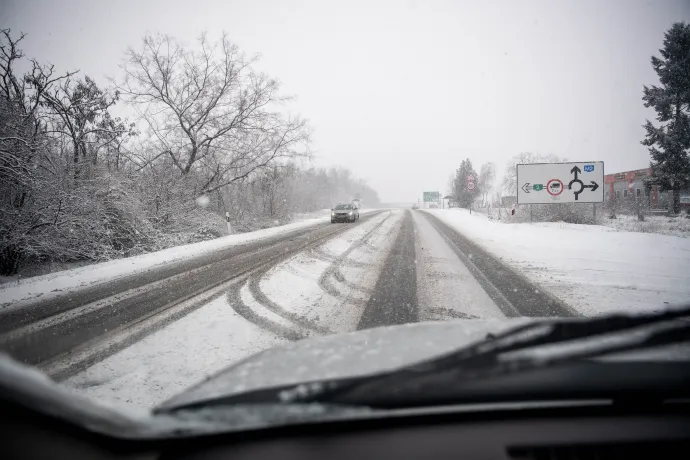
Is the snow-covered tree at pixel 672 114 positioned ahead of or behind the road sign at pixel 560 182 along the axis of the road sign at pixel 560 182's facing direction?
behind

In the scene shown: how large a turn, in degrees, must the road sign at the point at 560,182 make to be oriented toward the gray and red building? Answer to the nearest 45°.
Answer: approximately 180°

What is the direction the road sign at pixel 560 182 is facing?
toward the camera
